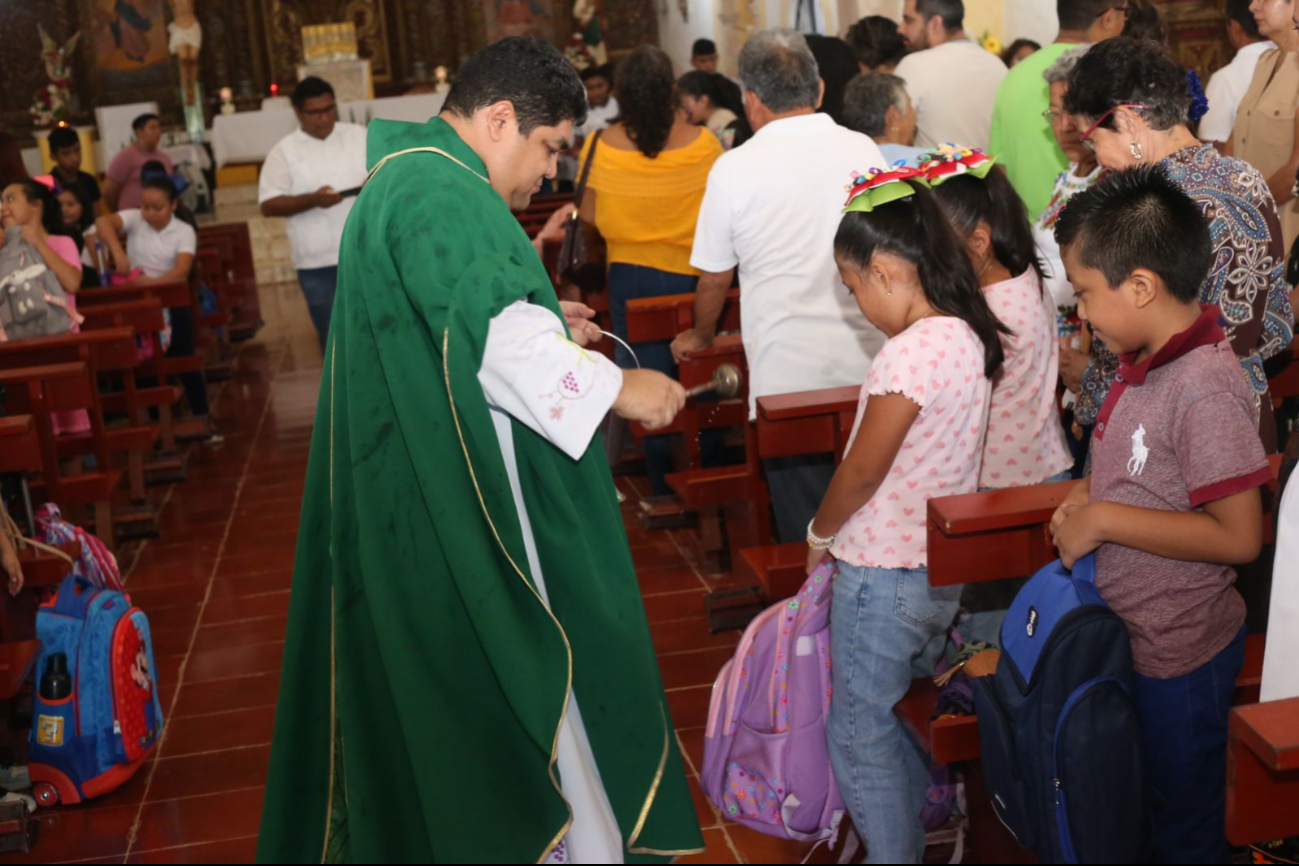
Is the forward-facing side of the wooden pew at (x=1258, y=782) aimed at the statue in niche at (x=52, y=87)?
yes

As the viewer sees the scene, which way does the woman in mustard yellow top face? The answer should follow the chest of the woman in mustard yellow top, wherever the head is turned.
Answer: away from the camera

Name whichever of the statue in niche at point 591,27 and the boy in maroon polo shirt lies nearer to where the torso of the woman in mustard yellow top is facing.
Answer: the statue in niche

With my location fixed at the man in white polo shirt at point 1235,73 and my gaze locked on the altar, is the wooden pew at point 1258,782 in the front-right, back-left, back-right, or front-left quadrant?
back-left

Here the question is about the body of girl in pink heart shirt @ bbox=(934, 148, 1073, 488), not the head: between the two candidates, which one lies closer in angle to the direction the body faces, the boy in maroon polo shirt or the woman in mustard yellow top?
the woman in mustard yellow top

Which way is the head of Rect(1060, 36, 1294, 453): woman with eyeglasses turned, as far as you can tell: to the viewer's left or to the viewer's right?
to the viewer's left

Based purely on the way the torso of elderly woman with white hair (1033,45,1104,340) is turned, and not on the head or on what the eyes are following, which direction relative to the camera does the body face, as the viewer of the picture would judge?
to the viewer's left

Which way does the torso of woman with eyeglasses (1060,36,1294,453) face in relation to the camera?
to the viewer's left

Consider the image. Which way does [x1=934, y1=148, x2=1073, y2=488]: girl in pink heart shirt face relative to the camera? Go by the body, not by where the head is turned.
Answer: to the viewer's left

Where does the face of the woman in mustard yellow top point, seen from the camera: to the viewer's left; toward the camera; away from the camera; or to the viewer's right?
away from the camera
